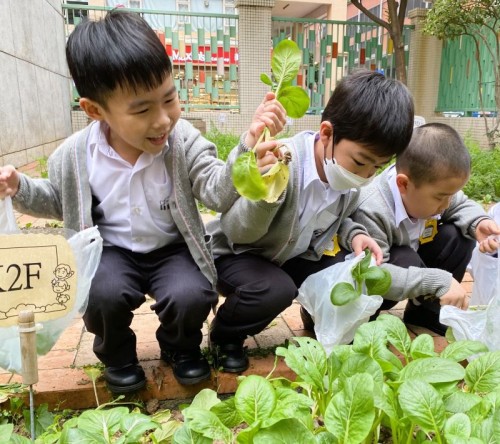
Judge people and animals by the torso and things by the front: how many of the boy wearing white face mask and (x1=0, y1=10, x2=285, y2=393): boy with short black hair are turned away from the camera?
0

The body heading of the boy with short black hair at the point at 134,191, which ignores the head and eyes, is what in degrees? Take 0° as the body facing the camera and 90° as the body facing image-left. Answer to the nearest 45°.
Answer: approximately 0°

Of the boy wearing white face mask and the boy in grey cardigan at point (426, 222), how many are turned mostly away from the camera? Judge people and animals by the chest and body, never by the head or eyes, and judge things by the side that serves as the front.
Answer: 0

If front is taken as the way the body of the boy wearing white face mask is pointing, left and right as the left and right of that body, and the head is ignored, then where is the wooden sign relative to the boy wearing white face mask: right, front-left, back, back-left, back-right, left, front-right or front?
right

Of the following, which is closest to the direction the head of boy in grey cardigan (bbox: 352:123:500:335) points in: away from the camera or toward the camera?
toward the camera

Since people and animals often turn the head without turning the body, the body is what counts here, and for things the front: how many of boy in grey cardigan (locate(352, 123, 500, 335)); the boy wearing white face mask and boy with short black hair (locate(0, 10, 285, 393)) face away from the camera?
0

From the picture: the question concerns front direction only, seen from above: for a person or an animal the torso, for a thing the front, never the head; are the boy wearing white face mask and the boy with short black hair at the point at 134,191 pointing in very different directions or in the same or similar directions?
same or similar directions

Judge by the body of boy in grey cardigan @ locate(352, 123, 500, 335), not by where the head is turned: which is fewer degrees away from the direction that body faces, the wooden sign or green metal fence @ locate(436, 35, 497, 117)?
the wooden sign

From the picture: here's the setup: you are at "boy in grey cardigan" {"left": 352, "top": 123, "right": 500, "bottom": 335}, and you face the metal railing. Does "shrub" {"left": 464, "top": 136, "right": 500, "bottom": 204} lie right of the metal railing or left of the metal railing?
right

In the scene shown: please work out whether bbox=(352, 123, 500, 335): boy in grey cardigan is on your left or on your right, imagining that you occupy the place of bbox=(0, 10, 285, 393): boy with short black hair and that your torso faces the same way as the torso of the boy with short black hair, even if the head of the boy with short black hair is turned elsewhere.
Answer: on your left
